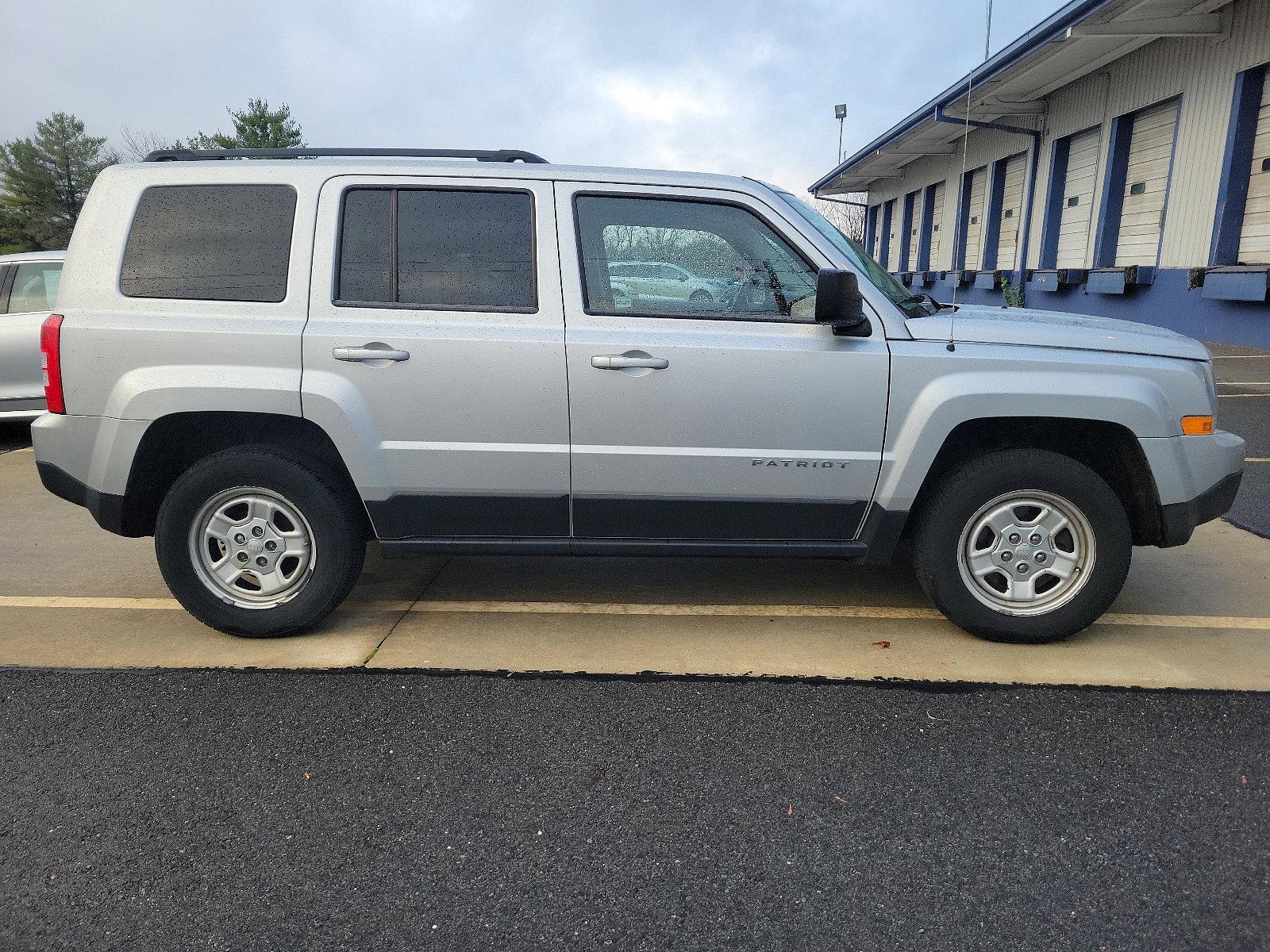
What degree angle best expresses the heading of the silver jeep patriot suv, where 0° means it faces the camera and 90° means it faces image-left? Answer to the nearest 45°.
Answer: approximately 270°

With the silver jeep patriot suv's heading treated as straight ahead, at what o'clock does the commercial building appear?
The commercial building is roughly at 10 o'clock from the silver jeep patriot suv.
